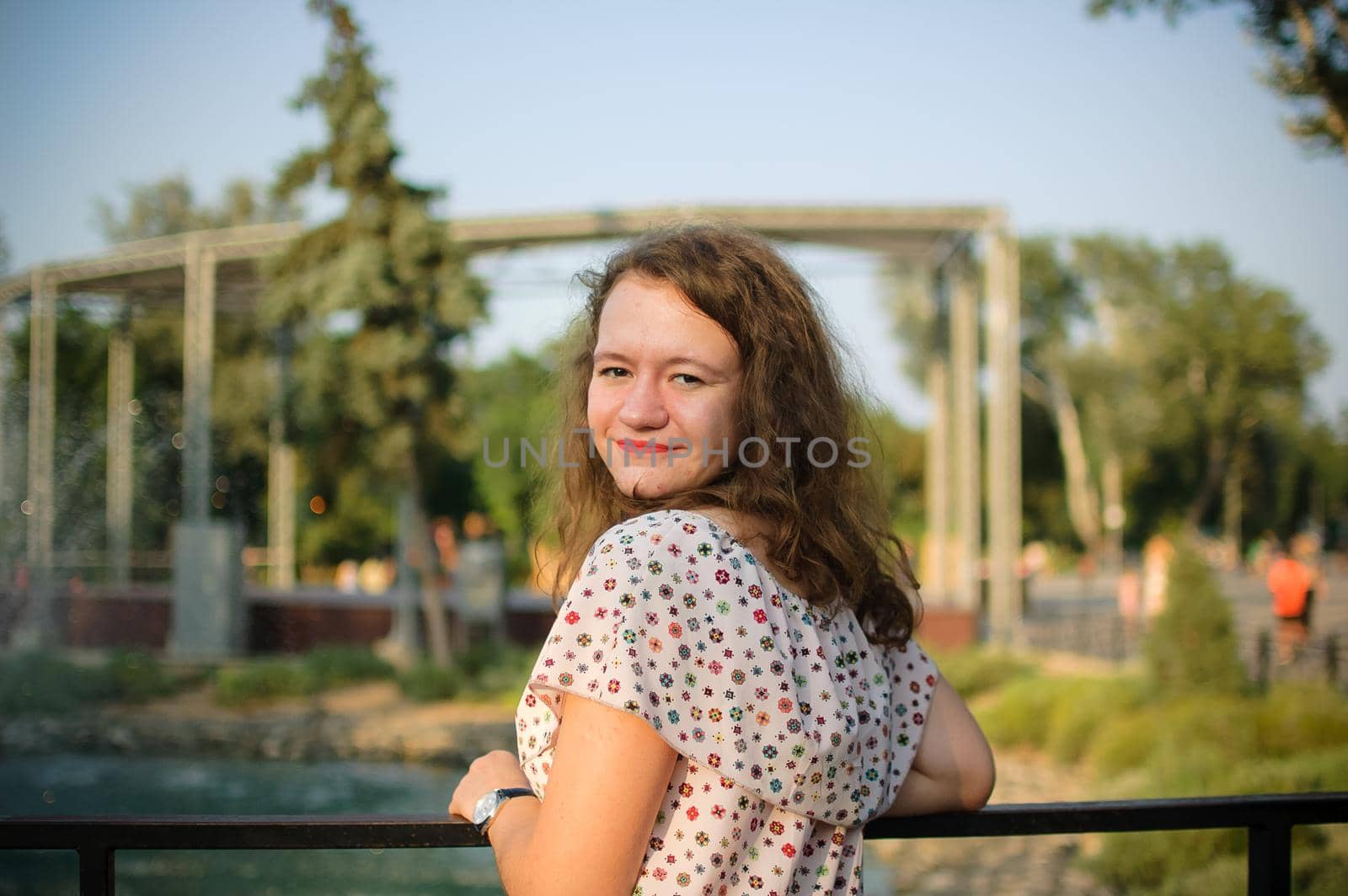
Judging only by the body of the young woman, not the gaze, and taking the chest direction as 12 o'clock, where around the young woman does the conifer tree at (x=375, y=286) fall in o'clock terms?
The conifer tree is roughly at 1 o'clock from the young woman.

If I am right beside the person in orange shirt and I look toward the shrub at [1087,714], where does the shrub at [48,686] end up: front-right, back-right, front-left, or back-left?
front-right

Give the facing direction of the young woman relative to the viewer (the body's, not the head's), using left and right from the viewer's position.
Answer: facing away from the viewer and to the left of the viewer

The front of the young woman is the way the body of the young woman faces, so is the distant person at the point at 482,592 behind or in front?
in front

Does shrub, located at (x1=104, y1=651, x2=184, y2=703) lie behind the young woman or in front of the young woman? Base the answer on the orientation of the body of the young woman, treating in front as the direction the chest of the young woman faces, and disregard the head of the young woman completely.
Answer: in front

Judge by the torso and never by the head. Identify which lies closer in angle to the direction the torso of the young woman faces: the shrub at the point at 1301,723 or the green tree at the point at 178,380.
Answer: the green tree

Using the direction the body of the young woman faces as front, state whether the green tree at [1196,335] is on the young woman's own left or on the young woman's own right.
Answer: on the young woman's own right
